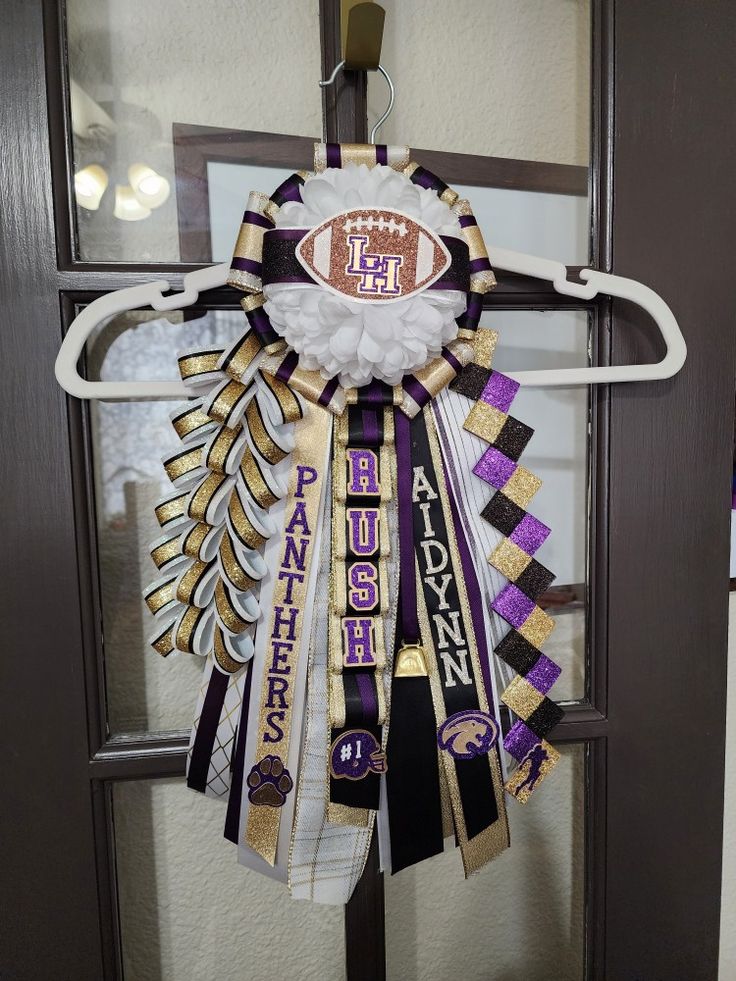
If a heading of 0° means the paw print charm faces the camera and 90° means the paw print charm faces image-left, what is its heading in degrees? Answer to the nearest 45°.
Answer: approximately 0°
